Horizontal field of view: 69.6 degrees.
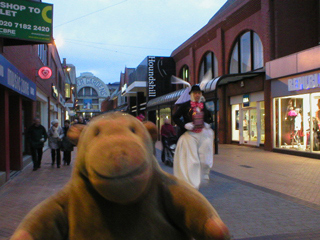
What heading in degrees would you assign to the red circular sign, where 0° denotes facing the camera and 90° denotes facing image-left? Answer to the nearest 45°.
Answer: approximately 0°

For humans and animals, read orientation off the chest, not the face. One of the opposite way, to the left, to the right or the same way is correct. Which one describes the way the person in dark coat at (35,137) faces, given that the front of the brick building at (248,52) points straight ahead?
to the left

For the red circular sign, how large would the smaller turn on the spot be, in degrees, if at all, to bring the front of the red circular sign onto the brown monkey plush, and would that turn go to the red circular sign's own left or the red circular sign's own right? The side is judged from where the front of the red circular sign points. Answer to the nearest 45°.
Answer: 0° — it already faces it

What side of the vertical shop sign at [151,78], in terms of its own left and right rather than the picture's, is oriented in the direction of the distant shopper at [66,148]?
front

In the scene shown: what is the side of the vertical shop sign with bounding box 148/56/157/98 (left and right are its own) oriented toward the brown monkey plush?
front

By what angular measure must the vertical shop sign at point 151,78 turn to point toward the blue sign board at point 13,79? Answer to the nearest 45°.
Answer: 0° — it already faces it

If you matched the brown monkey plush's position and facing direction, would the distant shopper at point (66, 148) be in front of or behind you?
behind

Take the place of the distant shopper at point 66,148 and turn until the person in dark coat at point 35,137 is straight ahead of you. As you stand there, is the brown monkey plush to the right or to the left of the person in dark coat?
left

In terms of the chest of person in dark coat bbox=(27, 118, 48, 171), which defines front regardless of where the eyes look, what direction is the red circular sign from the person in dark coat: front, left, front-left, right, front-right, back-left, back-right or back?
back

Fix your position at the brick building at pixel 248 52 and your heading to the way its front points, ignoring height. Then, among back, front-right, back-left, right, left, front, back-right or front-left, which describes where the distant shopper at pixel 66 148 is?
front

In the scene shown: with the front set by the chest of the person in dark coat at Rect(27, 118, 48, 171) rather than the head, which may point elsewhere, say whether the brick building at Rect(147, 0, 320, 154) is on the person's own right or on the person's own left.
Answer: on the person's own left

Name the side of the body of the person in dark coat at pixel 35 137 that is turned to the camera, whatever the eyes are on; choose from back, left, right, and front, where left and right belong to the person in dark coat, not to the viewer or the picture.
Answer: front

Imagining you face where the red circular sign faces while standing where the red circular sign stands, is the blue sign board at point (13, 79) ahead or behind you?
ahead

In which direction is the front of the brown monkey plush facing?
toward the camera

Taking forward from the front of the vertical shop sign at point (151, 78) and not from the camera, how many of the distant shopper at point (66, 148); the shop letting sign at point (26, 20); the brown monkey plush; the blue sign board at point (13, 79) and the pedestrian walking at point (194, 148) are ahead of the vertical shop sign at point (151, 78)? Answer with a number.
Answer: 5

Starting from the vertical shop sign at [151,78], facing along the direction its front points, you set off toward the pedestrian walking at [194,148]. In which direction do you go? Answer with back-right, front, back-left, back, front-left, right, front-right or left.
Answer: front

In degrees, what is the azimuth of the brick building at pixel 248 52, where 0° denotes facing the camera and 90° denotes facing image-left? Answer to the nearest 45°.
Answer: approximately 45°
